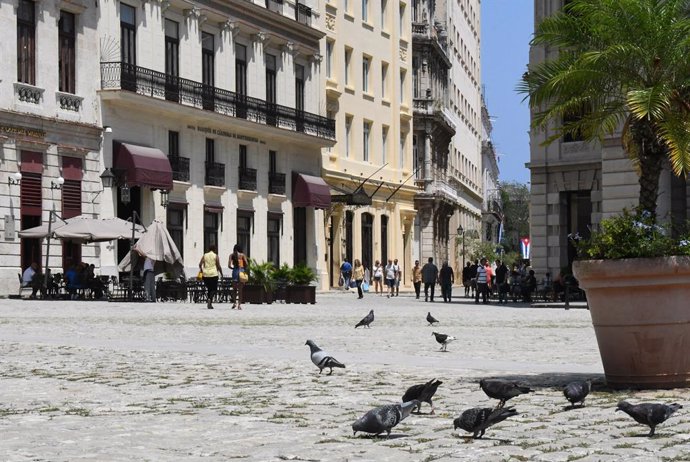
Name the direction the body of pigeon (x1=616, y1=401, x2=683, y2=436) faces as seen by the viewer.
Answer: to the viewer's left

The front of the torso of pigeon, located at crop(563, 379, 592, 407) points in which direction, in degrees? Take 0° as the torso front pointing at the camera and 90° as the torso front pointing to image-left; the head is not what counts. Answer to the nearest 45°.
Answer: approximately 45°

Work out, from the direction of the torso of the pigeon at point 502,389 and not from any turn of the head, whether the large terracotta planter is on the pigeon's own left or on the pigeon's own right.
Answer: on the pigeon's own right

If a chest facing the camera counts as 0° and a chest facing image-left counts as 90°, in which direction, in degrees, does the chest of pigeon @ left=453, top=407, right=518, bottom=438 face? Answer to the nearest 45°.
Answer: approximately 90°

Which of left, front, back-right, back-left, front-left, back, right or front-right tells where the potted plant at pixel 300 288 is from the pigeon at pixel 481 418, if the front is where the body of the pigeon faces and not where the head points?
right

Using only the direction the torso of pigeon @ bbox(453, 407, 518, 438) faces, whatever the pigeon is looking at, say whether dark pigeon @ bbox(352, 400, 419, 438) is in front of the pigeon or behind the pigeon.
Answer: in front

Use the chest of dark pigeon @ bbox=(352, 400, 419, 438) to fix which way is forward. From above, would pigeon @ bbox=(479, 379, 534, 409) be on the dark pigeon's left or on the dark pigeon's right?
on the dark pigeon's right

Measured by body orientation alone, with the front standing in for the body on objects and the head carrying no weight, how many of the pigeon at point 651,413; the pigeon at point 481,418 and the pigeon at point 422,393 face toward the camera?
0
